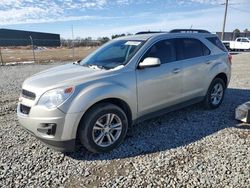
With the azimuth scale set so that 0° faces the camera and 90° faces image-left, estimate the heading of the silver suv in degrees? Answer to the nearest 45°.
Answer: approximately 45°
